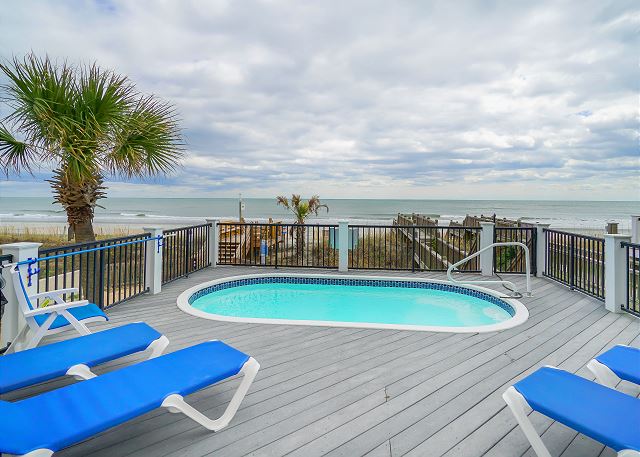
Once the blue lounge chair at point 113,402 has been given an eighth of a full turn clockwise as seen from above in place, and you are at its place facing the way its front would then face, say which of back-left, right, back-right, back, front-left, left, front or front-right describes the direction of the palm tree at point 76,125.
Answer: left

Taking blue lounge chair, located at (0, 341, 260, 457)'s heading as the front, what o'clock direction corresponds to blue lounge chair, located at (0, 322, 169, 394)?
blue lounge chair, located at (0, 322, 169, 394) is roughly at 10 o'clock from blue lounge chair, located at (0, 341, 260, 457).

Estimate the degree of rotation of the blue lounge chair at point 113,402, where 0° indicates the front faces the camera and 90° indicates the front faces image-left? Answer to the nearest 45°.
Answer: approximately 225°

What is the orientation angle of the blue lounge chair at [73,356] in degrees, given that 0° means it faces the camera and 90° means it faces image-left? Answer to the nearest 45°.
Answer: approximately 225°

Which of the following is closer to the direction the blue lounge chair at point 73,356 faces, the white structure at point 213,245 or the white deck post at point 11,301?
the white structure

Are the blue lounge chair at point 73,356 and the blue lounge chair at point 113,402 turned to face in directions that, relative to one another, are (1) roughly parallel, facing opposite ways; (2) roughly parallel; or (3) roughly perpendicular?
roughly parallel

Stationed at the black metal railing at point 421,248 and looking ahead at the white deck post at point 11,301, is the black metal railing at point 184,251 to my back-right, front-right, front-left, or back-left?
front-right

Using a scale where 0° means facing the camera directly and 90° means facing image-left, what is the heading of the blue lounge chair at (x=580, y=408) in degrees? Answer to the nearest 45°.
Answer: approximately 135°

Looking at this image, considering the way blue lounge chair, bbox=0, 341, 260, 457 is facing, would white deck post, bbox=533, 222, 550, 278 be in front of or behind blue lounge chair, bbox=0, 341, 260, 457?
in front

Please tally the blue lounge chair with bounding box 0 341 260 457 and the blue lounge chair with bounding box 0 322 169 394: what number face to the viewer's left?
0
